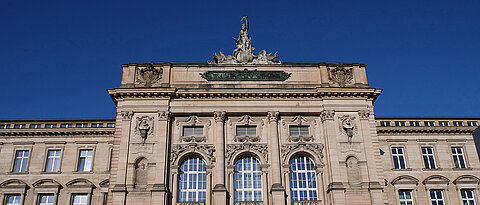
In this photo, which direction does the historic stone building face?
toward the camera
